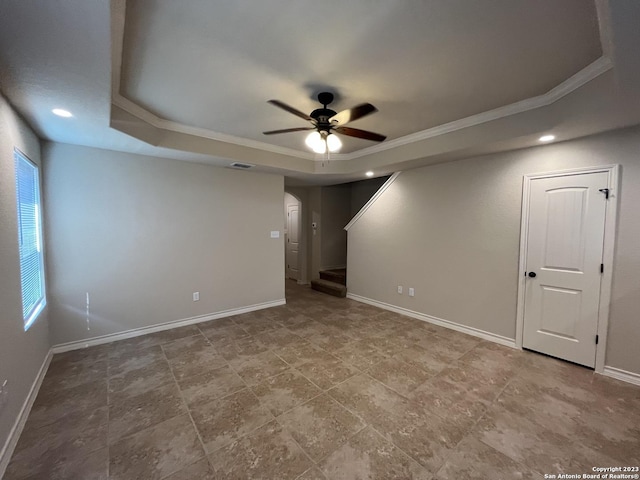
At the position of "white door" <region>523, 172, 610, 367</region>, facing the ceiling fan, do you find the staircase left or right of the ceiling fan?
right

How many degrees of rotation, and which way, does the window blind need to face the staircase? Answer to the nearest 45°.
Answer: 0° — it already faces it

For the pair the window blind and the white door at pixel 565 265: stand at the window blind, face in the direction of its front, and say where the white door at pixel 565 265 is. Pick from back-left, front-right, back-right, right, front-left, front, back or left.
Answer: front-right

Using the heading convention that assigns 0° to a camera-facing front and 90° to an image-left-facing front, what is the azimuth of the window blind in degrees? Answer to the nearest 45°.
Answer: approximately 270°

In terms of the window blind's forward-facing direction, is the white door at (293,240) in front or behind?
in front
